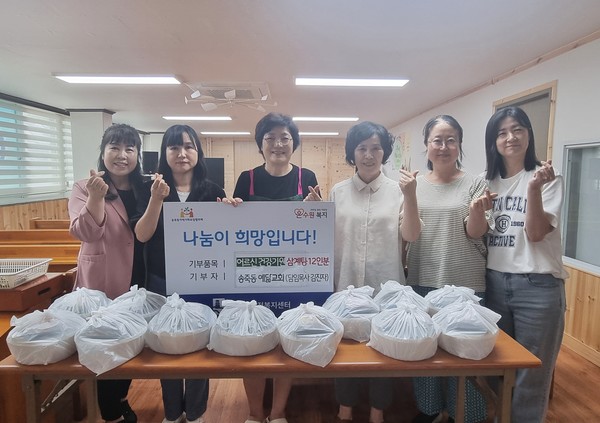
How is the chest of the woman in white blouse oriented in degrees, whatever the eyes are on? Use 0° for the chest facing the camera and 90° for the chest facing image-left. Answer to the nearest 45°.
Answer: approximately 0°

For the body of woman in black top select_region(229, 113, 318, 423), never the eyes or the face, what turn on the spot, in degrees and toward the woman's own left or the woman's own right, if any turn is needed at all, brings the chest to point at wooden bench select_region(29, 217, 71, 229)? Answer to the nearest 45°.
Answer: approximately 135° to the woman's own right

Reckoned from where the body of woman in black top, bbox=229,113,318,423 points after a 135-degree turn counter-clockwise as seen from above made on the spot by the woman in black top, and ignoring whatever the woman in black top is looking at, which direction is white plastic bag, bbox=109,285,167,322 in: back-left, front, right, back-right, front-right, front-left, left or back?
back

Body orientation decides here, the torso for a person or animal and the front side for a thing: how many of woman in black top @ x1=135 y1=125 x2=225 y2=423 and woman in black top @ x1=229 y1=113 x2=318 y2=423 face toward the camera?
2

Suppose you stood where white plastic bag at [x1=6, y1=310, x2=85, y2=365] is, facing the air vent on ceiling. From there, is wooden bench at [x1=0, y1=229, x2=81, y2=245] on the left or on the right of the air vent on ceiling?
left

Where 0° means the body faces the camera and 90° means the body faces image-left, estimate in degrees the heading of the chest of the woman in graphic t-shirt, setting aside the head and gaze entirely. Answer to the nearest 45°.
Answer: approximately 45°

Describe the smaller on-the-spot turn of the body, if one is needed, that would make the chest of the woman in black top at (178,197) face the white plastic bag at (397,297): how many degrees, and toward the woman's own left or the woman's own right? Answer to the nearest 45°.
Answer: approximately 45° to the woman's own left

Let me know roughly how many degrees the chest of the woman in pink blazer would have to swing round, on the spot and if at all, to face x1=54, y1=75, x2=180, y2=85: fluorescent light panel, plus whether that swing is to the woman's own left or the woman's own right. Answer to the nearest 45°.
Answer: approximately 135° to the woman's own left

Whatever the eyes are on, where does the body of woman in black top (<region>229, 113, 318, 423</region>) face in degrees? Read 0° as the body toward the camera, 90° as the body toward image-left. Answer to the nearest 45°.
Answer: approximately 0°

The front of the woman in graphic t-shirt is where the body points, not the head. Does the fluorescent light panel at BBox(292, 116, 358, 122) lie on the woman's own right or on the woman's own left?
on the woman's own right
